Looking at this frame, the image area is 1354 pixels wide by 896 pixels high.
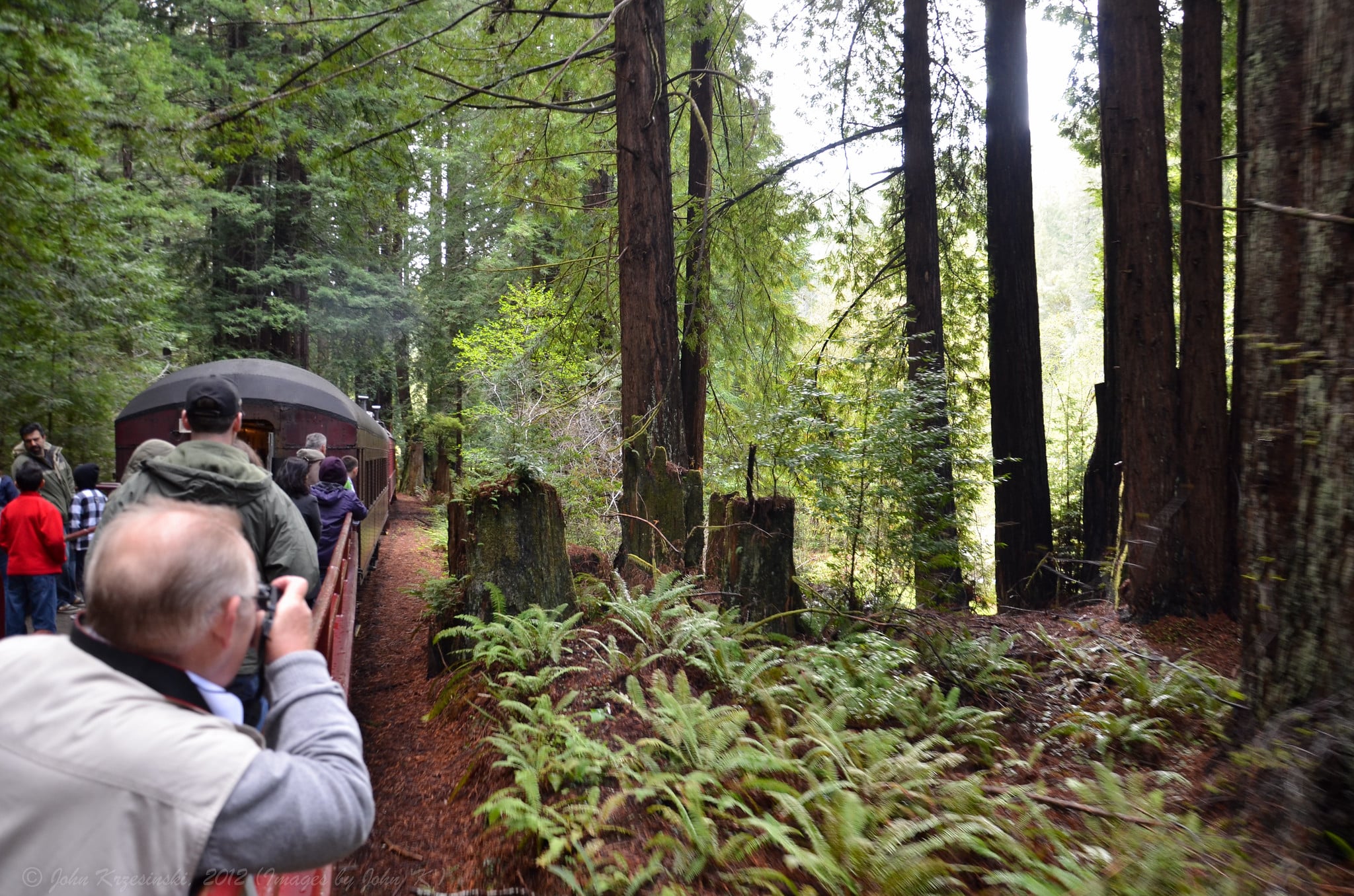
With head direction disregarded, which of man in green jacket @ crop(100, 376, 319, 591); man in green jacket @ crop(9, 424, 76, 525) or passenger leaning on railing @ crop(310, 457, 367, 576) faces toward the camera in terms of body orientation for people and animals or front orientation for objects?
man in green jacket @ crop(9, 424, 76, 525)

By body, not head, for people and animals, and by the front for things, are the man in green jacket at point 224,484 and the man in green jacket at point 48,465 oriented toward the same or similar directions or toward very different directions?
very different directions

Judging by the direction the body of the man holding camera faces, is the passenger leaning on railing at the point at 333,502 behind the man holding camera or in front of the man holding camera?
in front

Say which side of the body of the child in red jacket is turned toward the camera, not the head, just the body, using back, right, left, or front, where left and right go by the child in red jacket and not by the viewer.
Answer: back

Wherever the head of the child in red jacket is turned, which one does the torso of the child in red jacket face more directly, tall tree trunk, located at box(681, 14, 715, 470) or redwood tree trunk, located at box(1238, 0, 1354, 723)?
the tall tree trunk

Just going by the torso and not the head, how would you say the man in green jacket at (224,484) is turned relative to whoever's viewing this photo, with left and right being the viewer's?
facing away from the viewer

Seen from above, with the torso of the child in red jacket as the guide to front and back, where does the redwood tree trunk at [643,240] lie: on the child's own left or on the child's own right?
on the child's own right

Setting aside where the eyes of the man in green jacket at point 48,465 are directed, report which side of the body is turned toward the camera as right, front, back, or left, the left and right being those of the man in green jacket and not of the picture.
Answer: front

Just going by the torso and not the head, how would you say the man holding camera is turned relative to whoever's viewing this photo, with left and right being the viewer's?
facing away from the viewer and to the right of the viewer

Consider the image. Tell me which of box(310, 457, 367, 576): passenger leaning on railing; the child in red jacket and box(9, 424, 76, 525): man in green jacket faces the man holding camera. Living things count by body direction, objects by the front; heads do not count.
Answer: the man in green jacket

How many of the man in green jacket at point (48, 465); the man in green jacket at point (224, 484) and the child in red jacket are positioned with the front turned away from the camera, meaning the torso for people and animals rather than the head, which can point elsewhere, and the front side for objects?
2

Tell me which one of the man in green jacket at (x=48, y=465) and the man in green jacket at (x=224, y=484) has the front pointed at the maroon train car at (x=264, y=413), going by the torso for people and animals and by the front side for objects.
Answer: the man in green jacket at (x=224, y=484)

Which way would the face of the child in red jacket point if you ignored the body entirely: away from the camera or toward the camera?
away from the camera

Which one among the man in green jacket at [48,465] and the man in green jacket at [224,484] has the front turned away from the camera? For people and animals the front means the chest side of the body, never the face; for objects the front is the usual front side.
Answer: the man in green jacket at [224,484]

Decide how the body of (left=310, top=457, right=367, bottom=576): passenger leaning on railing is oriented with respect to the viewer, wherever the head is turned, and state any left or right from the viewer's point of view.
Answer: facing away from the viewer and to the right of the viewer

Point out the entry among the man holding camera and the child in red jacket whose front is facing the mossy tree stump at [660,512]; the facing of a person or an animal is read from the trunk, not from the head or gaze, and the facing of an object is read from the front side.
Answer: the man holding camera

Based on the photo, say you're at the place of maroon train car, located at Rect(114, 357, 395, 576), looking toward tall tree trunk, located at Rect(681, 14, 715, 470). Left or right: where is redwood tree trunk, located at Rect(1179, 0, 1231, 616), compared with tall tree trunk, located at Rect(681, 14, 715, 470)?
right

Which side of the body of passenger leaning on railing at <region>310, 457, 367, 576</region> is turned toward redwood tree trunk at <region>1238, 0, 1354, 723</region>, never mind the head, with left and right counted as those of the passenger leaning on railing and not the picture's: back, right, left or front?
right

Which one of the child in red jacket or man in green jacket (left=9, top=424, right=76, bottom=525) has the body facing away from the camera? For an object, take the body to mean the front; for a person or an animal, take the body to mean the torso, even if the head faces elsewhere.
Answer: the child in red jacket

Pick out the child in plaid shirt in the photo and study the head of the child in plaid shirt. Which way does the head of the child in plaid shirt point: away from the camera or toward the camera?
away from the camera
